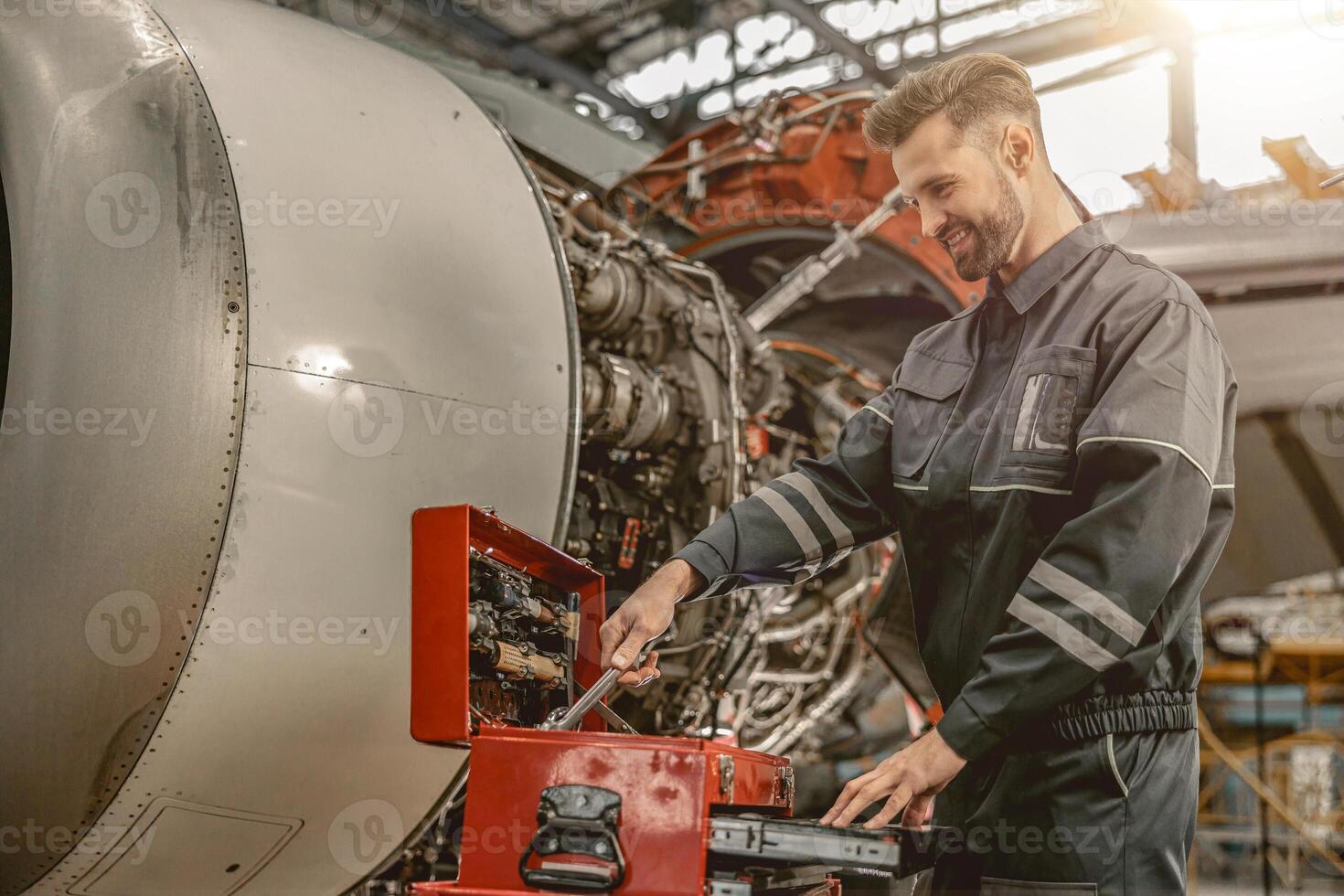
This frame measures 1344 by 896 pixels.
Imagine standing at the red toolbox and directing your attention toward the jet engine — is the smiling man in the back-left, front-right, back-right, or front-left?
back-right

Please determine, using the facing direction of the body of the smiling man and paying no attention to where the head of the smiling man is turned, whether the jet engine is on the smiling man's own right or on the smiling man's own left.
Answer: on the smiling man's own right

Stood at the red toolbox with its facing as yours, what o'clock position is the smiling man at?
The smiling man is roughly at 12 o'clock from the red toolbox.

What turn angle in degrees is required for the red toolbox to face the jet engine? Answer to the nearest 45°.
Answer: approximately 135° to its left

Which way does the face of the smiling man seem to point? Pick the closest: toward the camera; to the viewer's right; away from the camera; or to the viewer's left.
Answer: to the viewer's left

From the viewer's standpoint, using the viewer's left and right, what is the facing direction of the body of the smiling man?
facing the viewer and to the left of the viewer

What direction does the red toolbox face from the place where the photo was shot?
facing to the right of the viewer

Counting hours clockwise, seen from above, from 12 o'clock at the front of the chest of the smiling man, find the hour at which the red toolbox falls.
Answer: The red toolbox is roughly at 1 o'clock from the smiling man.
